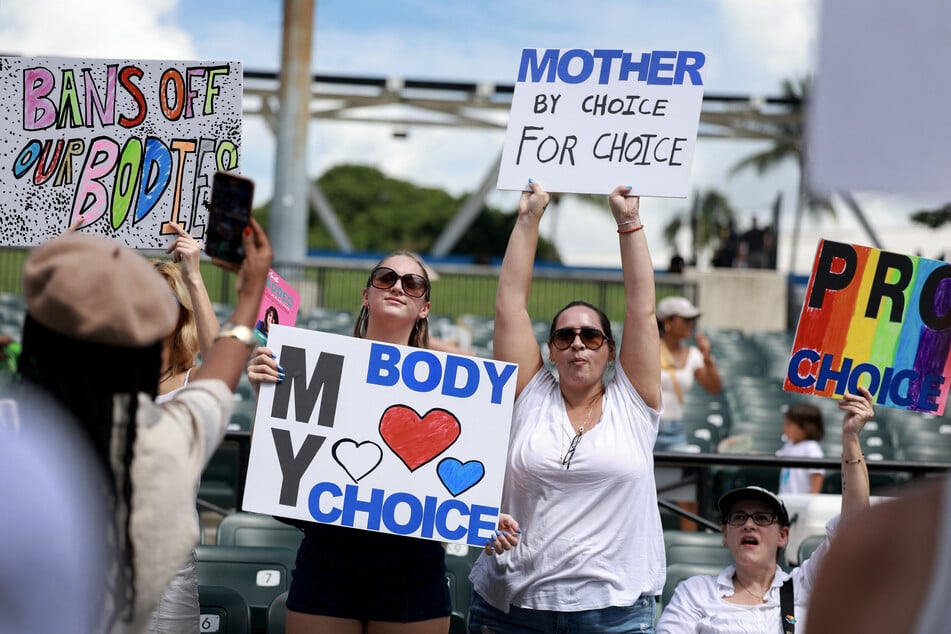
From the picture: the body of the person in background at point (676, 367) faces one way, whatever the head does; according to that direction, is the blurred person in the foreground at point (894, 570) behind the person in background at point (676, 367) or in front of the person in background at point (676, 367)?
in front

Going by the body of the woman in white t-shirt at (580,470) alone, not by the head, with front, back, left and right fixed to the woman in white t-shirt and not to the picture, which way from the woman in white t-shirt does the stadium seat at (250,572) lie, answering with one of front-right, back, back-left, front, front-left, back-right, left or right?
back-right

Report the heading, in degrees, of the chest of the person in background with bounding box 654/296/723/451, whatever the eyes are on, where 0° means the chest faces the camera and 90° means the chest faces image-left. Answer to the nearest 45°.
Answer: approximately 315°

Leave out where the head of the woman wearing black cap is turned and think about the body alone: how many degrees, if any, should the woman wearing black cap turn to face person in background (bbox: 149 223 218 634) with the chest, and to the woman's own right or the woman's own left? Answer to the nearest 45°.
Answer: approximately 45° to the woman's own right

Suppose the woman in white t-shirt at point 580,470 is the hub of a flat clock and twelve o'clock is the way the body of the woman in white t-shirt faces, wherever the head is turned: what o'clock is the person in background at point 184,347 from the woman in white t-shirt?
The person in background is roughly at 3 o'clock from the woman in white t-shirt.

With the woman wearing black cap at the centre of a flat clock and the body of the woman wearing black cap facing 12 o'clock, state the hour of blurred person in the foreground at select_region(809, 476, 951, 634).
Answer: The blurred person in the foreground is roughly at 12 o'clock from the woman wearing black cap.

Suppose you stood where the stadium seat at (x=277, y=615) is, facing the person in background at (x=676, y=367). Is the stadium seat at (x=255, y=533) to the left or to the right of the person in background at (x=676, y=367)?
left

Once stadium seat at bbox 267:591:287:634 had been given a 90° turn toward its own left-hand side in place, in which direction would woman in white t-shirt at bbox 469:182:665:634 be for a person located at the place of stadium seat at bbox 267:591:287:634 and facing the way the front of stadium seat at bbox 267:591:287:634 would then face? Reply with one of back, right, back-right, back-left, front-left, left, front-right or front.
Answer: front-right

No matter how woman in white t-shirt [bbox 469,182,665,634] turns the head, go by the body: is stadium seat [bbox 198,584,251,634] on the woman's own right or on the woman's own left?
on the woman's own right
